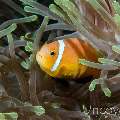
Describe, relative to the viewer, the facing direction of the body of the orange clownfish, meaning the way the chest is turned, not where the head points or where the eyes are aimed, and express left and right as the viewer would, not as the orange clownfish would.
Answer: facing the viewer and to the left of the viewer
